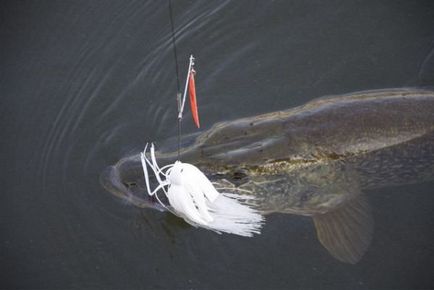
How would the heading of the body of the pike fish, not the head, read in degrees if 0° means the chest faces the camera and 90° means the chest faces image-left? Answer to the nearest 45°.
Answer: approximately 90°
